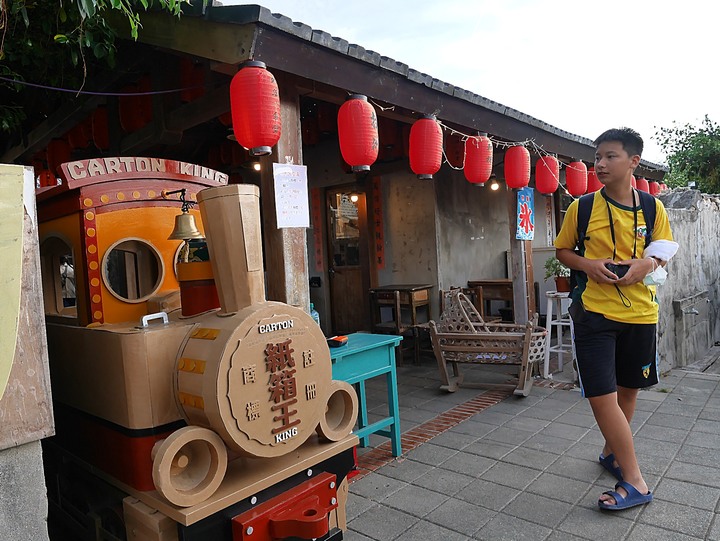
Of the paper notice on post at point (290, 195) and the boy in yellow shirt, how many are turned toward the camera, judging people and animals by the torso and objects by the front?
2

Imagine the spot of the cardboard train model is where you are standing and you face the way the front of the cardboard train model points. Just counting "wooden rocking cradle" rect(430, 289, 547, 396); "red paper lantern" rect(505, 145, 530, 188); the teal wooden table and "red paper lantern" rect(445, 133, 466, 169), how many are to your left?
4

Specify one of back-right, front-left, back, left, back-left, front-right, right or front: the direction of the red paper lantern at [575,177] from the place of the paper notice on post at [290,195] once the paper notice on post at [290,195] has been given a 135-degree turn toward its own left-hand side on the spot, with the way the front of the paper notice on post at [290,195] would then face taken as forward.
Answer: front

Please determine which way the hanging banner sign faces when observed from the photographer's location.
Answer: facing the viewer

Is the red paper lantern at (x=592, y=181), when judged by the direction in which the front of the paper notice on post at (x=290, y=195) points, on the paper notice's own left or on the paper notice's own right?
on the paper notice's own left

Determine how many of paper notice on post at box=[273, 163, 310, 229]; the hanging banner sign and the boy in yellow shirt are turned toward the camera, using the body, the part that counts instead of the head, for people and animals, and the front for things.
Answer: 3

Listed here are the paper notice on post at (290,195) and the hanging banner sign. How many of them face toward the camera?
2

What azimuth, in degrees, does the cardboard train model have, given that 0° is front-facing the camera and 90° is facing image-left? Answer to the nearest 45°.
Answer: approximately 315°

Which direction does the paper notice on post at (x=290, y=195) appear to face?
toward the camera

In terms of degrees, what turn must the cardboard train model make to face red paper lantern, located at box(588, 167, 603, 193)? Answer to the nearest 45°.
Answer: approximately 90° to its left

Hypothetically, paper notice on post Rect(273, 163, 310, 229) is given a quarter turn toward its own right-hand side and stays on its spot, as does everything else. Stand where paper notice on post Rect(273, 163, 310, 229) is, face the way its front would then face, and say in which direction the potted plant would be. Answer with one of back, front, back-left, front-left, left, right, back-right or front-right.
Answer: back-right

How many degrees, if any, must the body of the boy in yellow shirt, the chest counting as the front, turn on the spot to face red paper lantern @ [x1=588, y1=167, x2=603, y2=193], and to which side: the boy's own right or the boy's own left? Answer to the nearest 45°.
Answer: approximately 180°

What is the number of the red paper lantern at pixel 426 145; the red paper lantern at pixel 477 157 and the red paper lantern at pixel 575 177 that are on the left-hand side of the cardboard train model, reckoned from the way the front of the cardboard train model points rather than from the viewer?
3

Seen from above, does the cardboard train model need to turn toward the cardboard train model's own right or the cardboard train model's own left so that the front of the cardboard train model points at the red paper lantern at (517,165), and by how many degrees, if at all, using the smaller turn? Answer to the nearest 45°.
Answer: approximately 90° to the cardboard train model's own left
